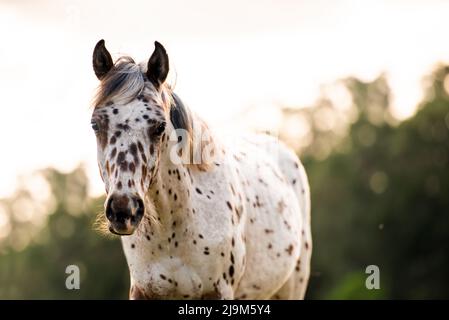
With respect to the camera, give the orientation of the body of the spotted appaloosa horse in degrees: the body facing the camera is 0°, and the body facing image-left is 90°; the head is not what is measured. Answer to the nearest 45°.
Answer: approximately 45°

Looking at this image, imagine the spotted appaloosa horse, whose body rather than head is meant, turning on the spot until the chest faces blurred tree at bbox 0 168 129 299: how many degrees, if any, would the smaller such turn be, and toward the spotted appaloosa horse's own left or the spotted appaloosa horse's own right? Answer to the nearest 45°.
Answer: approximately 135° to the spotted appaloosa horse's own right
